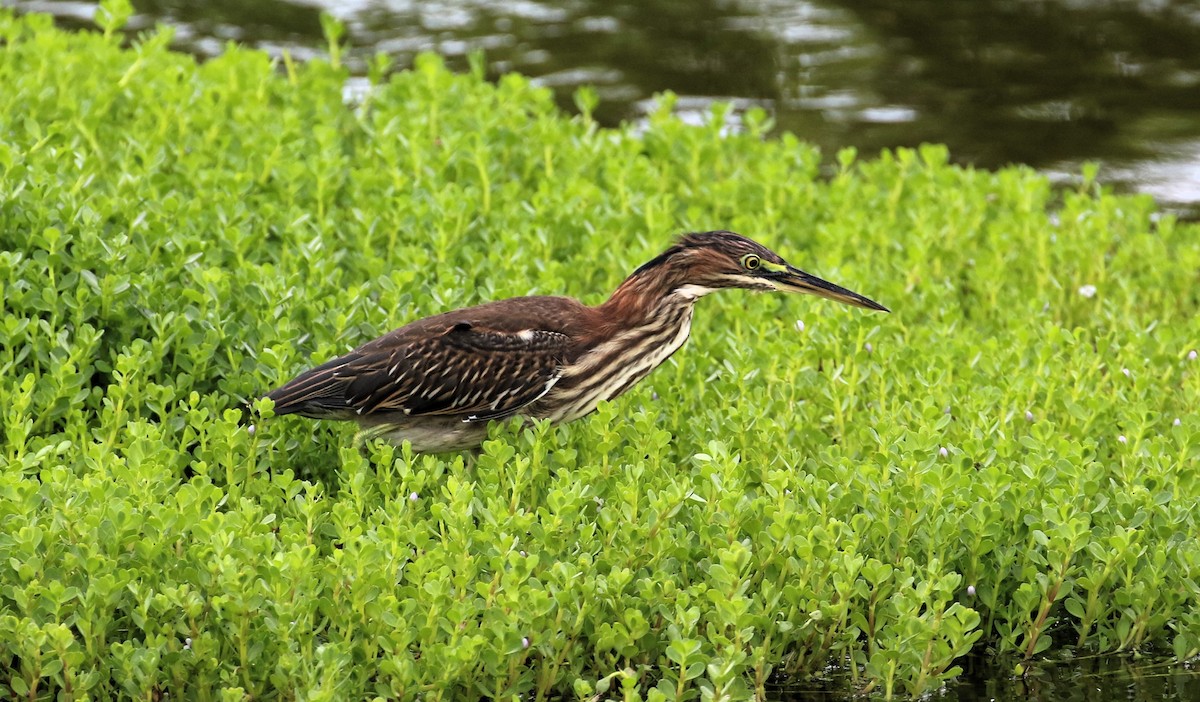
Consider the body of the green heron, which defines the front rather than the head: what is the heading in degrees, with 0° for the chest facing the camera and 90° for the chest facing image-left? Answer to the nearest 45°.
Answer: approximately 270°
